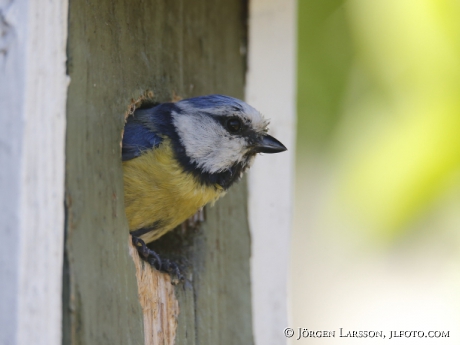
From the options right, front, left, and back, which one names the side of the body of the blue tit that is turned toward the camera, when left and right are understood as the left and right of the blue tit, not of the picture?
right

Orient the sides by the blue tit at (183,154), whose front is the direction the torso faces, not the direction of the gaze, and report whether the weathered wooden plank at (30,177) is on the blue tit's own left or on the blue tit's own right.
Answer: on the blue tit's own right
